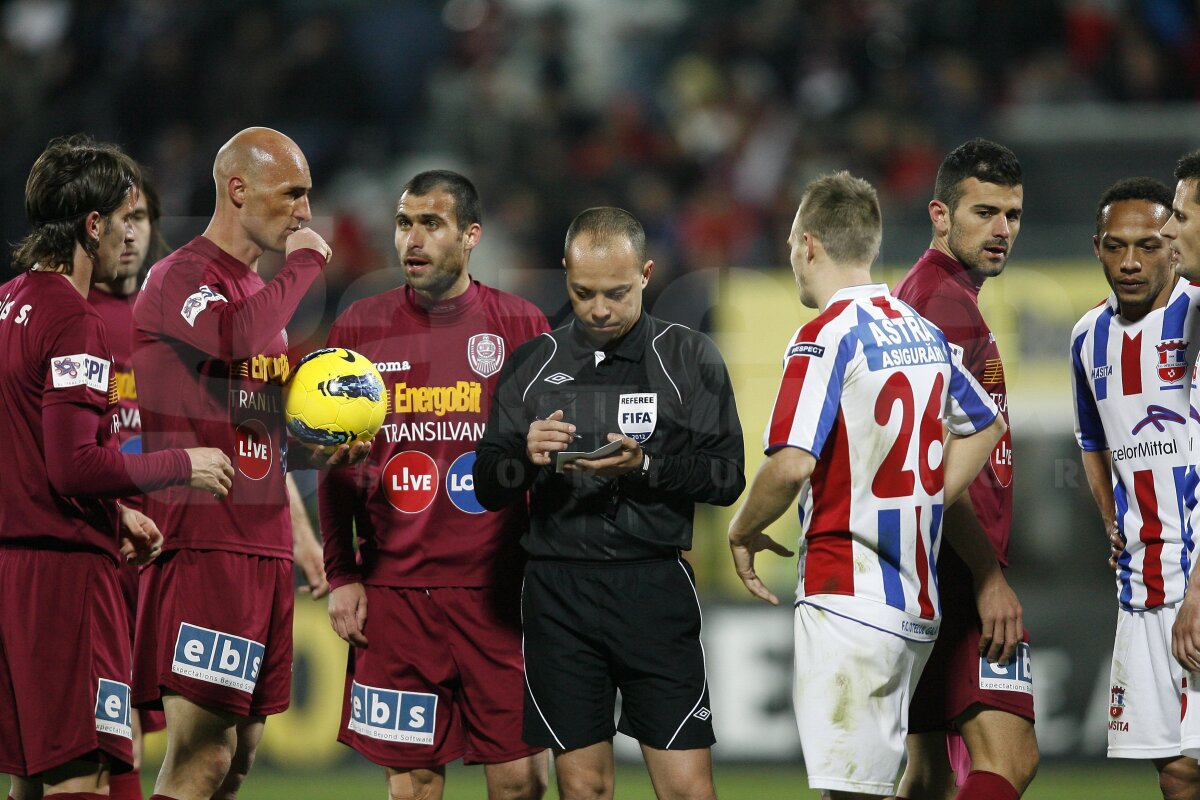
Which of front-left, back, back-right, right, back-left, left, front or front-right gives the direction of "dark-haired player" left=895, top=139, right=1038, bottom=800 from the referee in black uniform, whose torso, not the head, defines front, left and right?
left

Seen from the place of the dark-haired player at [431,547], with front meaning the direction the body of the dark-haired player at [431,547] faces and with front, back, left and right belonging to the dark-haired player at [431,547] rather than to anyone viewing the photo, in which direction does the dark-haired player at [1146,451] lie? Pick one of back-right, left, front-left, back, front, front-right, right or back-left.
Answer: left

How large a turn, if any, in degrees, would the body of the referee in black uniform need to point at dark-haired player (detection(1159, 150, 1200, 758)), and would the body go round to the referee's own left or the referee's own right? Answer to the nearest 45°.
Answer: approximately 90° to the referee's own left

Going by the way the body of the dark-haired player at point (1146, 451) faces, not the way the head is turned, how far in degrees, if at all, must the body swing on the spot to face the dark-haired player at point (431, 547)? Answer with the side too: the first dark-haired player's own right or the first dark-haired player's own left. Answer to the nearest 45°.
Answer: approximately 90° to the first dark-haired player's own right

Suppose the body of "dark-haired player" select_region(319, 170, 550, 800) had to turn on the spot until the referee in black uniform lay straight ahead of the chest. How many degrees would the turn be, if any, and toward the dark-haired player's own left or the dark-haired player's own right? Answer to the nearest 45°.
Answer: approximately 45° to the dark-haired player's own left

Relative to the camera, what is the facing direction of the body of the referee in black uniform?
toward the camera

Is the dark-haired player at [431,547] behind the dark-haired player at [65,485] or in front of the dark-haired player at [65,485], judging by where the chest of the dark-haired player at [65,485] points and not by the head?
in front
